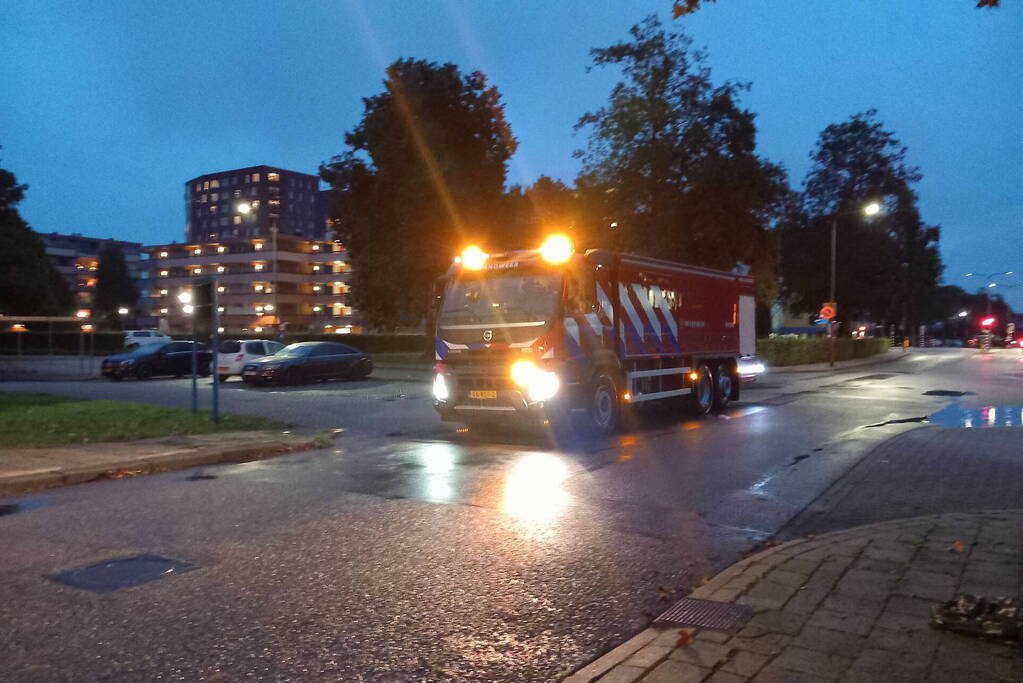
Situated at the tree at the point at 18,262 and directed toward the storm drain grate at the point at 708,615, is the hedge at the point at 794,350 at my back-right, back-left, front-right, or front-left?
front-left

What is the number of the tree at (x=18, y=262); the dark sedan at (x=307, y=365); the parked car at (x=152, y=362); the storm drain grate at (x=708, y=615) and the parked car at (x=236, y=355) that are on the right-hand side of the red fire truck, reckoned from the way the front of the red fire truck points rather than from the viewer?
4

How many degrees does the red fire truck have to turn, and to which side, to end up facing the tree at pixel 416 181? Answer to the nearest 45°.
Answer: approximately 135° to its right

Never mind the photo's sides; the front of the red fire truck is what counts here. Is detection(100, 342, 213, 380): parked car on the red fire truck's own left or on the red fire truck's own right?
on the red fire truck's own right

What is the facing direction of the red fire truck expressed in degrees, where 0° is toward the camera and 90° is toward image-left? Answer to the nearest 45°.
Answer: approximately 45°

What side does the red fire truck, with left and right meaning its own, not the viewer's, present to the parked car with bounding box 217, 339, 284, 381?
right

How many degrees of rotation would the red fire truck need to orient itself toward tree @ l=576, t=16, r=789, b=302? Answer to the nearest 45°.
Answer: approximately 135° to its right

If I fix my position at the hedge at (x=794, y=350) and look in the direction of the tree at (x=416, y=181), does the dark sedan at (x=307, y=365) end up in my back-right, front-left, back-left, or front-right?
front-left

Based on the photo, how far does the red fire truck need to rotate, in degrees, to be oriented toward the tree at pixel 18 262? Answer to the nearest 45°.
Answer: approximately 90° to its right

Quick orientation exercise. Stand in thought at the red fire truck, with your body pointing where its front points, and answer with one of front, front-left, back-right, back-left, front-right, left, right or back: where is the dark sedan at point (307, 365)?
right
